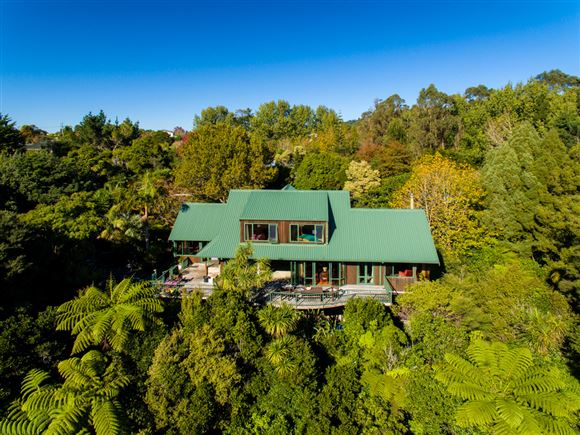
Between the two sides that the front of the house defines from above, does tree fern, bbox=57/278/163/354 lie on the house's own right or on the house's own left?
on the house's own right

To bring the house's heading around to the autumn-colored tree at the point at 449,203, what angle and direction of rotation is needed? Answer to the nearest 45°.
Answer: approximately 135° to its left

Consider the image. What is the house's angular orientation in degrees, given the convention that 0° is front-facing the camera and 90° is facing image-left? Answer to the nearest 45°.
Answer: approximately 0°

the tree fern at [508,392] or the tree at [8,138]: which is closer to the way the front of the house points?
the tree fern

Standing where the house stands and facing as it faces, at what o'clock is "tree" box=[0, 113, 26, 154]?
The tree is roughly at 4 o'clock from the house.

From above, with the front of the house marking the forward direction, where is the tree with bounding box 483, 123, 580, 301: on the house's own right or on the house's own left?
on the house's own left

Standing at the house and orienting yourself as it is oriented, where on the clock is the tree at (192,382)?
The tree is roughly at 1 o'clock from the house.

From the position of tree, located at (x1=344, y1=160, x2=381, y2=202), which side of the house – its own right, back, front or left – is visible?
back

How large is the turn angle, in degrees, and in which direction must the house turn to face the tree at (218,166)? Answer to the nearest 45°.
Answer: approximately 135° to its right

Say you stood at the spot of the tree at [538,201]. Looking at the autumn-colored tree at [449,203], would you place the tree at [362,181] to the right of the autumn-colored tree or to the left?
right

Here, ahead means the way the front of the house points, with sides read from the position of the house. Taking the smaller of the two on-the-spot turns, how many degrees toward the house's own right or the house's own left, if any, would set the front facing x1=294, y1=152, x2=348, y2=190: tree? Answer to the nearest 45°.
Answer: approximately 180°
